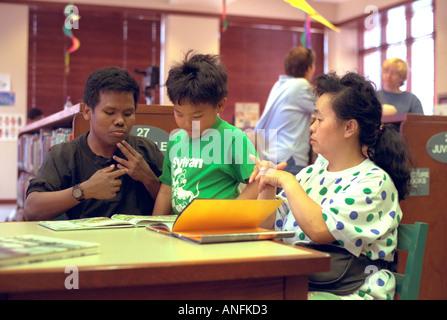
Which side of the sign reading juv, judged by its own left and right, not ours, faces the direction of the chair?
front

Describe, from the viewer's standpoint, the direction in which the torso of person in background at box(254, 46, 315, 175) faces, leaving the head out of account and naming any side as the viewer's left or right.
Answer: facing away from the viewer and to the right of the viewer

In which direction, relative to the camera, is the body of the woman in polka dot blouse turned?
to the viewer's left

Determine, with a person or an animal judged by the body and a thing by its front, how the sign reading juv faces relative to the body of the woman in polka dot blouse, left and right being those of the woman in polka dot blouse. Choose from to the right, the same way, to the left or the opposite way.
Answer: to the left

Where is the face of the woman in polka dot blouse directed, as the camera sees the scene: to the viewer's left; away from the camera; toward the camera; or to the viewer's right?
to the viewer's left

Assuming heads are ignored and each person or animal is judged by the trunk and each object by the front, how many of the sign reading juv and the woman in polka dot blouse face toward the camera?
1

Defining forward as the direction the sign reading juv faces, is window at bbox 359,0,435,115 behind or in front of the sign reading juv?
behind

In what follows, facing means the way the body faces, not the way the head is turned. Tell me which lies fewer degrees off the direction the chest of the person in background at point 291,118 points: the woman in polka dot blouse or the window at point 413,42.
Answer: the window

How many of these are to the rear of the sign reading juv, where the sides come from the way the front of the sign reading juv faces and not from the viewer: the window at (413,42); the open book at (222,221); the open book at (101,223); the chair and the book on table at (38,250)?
1

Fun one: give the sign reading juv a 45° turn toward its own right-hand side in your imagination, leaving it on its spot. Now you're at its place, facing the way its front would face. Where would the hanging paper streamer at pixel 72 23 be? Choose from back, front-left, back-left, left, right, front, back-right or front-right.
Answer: right

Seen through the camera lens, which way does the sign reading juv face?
facing the viewer

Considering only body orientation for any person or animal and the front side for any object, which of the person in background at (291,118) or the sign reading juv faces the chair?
the sign reading juv

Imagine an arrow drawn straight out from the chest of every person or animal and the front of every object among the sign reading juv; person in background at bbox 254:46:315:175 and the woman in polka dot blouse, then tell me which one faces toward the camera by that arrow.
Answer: the sign reading juv

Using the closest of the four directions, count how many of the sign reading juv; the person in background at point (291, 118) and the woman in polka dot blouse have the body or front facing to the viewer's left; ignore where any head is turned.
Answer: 1
